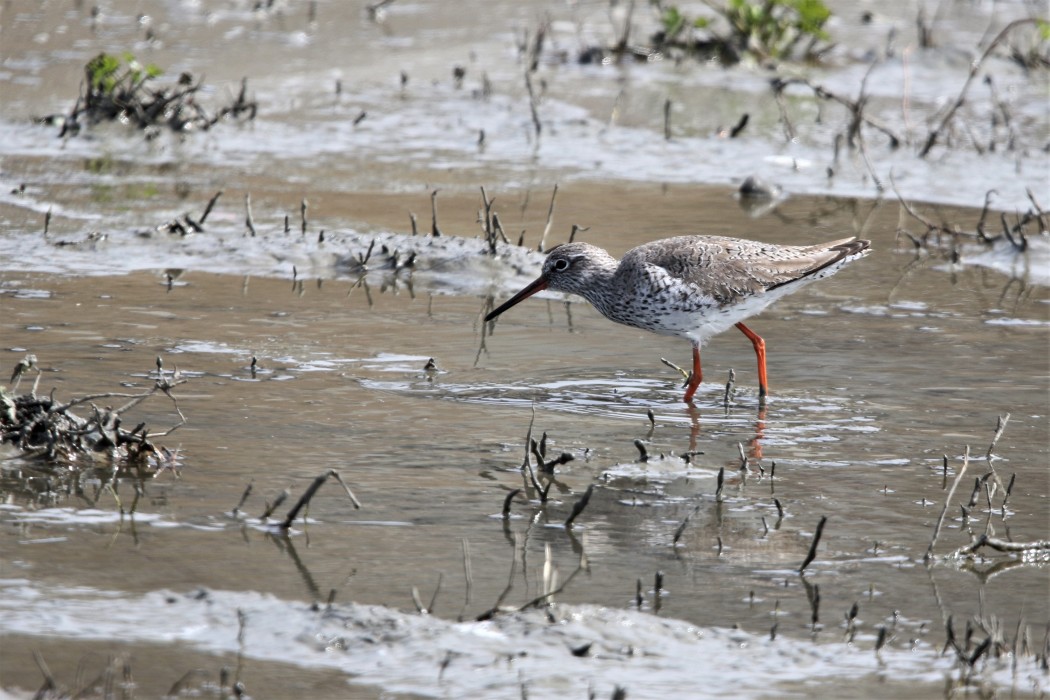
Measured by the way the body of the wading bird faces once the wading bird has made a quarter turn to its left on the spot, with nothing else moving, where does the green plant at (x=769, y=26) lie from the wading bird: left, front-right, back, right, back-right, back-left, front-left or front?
back

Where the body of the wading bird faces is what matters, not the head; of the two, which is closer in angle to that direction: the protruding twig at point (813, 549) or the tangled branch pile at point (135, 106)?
the tangled branch pile

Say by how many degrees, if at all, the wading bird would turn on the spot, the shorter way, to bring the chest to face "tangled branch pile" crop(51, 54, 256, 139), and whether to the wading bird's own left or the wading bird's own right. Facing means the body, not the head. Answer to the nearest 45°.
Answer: approximately 45° to the wading bird's own right

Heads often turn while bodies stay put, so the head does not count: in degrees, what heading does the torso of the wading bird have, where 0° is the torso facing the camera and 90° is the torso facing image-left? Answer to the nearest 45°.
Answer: approximately 90°

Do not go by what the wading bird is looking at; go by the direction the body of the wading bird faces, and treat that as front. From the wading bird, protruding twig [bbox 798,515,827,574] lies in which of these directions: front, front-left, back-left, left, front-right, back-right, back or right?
left
